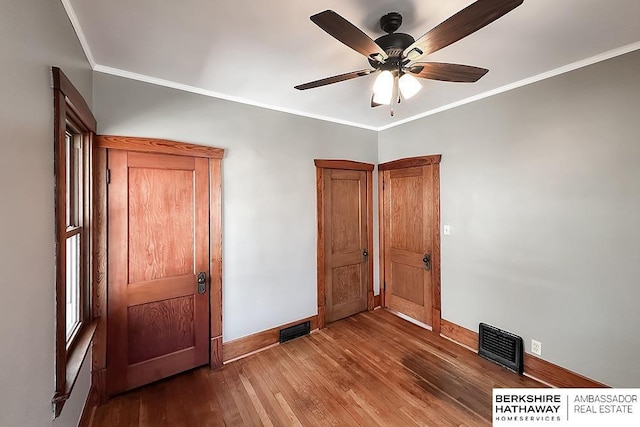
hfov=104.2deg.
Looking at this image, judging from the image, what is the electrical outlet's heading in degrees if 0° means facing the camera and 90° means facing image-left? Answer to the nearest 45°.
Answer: approximately 45°

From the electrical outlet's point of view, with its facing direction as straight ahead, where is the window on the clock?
The window is roughly at 12 o'clock from the electrical outlet.

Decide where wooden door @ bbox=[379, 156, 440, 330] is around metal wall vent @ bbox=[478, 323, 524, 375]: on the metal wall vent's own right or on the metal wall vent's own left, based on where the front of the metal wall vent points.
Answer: on the metal wall vent's own right

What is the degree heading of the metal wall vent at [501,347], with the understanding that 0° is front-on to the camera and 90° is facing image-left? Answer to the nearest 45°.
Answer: approximately 45°

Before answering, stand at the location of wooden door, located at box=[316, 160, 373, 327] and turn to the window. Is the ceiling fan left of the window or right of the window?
left
